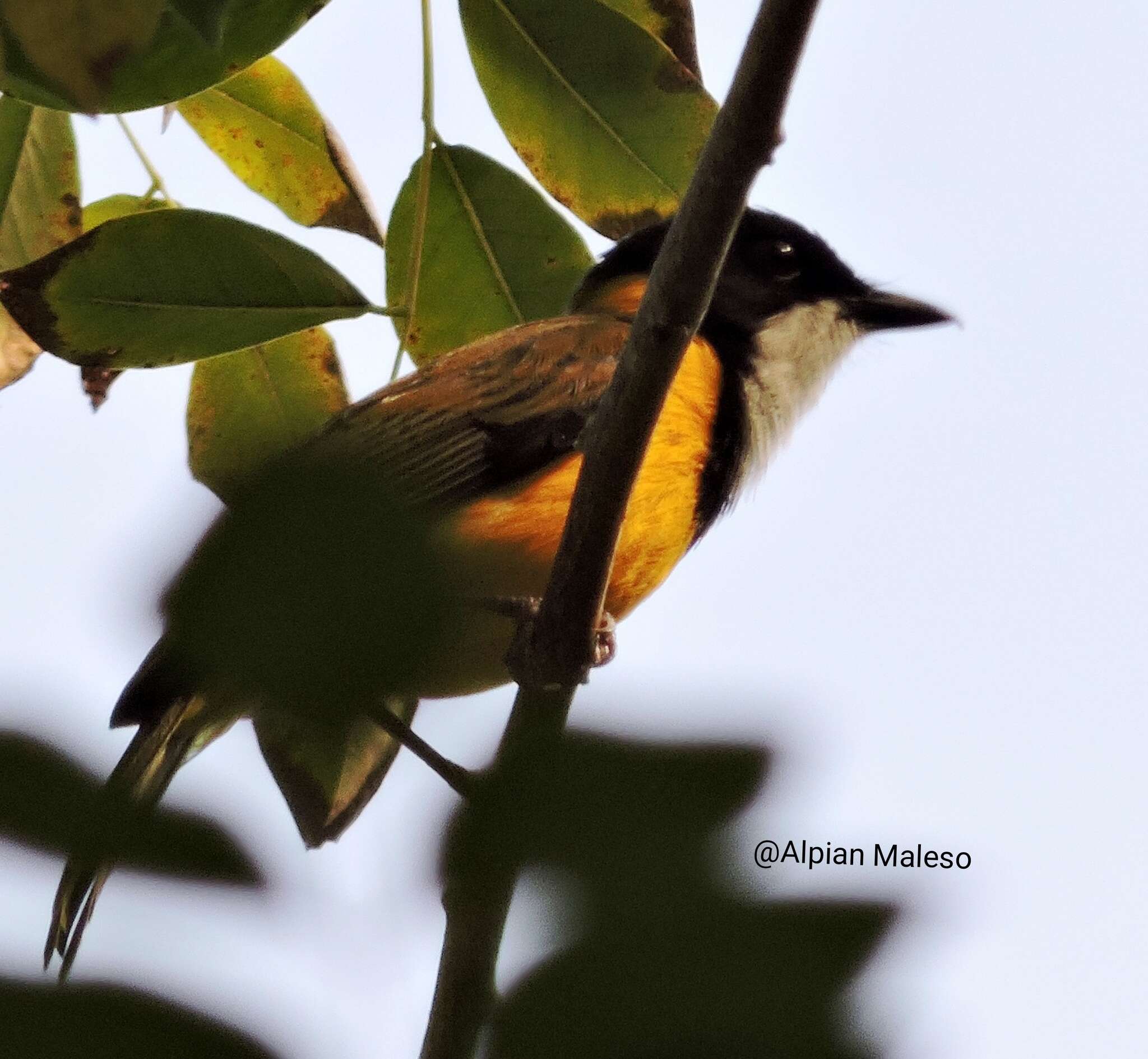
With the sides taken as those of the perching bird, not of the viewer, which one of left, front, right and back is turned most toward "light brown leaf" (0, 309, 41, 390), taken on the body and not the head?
back

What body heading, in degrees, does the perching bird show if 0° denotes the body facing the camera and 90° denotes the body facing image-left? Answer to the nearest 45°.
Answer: approximately 270°

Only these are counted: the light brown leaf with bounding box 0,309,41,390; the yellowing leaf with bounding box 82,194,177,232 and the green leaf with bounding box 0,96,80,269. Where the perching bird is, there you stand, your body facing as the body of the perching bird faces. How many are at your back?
3

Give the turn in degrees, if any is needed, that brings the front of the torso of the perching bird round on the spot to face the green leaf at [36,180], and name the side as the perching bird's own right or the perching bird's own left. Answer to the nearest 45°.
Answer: approximately 180°
